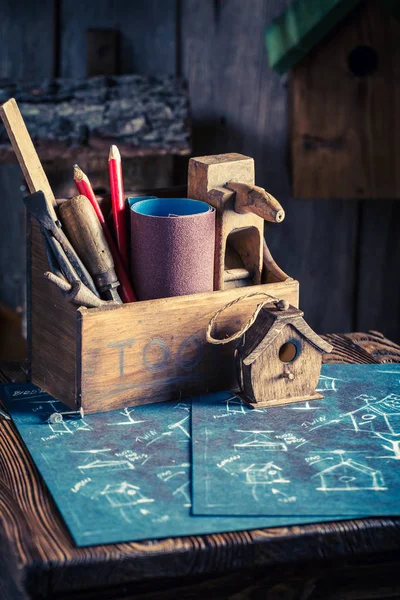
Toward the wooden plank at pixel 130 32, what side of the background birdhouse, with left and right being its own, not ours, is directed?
right

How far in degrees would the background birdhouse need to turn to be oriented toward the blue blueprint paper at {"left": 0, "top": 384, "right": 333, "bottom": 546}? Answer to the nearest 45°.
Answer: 0° — it already faces it

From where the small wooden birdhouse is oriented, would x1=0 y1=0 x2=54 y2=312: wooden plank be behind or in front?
behind

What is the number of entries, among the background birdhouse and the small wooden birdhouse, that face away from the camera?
0

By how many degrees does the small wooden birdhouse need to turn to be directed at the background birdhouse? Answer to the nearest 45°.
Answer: approximately 135° to its left

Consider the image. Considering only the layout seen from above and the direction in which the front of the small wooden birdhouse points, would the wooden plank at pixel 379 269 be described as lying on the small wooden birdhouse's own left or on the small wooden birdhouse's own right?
on the small wooden birdhouse's own left

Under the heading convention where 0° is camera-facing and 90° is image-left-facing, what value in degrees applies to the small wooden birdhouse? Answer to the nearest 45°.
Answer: approximately 315°

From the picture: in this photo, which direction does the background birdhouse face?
toward the camera

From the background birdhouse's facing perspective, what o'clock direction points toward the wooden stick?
The wooden stick is roughly at 1 o'clock from the background birdhouse.

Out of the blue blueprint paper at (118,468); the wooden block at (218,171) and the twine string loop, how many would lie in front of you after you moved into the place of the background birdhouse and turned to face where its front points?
3

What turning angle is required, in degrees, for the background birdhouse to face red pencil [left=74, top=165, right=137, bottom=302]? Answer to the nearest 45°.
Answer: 0° — it already faces it
